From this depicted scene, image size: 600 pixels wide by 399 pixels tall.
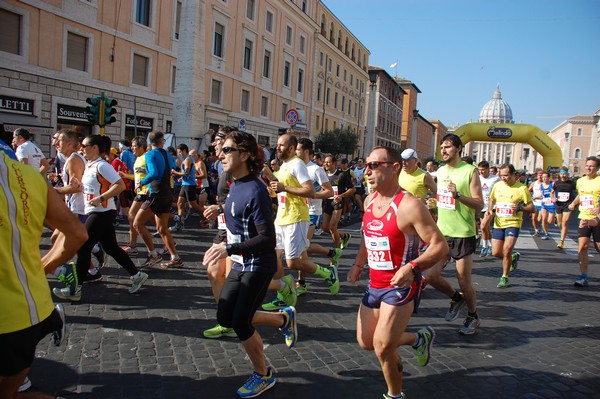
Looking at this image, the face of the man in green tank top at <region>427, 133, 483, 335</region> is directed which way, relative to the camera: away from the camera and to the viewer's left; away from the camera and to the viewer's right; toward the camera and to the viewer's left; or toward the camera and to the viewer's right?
toward the camera and to the viewer's left

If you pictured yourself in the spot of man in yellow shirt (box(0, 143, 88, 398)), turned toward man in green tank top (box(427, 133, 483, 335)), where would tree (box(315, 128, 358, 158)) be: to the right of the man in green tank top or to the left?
left

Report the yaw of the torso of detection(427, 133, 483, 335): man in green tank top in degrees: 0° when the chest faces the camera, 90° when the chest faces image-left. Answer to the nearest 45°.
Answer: approximately 45°

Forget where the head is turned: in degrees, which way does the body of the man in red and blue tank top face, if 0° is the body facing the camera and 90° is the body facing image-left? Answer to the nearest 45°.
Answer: approximately 45°

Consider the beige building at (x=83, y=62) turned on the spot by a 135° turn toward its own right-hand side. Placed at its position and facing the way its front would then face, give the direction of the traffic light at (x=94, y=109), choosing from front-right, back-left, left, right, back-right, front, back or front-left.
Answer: left

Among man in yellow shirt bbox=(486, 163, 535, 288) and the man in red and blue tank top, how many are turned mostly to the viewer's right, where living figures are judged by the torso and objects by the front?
0

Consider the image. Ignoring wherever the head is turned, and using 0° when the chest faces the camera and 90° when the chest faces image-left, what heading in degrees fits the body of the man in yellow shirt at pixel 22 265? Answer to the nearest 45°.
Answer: approximately 135°

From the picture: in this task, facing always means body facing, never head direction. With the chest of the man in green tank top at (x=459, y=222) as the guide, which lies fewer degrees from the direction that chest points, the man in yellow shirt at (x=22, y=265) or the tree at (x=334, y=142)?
the man in yellow shirt

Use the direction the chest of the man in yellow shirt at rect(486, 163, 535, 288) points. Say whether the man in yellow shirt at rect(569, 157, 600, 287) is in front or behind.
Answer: behind

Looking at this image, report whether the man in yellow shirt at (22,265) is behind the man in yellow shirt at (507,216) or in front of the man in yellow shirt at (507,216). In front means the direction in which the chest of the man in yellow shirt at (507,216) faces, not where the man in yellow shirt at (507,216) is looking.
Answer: in front

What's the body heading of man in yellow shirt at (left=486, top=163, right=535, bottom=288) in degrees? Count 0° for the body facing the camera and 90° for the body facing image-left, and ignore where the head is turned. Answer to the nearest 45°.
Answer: approximately 45°

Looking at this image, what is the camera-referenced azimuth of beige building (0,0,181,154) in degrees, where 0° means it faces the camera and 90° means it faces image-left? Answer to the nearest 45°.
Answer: approximately 315°

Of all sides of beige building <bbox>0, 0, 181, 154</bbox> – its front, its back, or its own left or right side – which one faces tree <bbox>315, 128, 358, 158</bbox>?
left

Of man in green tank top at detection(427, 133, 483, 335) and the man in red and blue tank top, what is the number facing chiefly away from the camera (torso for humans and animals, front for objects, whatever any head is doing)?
0
